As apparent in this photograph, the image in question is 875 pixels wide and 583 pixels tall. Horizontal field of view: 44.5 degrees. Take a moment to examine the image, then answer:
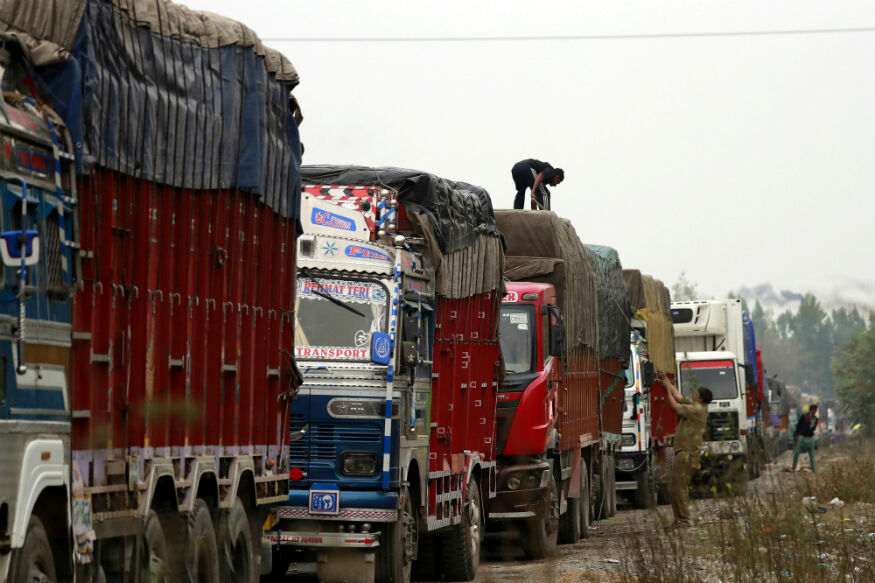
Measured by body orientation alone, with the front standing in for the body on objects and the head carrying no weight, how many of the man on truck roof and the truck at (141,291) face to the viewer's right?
1

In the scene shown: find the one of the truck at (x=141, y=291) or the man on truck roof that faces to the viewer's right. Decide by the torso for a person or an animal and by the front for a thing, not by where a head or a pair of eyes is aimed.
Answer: the man on truck roof

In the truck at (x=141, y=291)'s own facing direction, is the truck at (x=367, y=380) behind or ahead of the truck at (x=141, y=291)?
behind

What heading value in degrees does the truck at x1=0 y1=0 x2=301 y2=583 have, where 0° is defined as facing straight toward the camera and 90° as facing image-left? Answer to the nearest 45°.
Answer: approximately 45°

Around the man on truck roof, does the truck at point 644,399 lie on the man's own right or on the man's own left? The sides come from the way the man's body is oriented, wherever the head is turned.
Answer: on the man's own left

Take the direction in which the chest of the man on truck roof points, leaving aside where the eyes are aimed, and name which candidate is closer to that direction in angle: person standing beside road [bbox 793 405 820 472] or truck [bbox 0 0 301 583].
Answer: the person standing beside road

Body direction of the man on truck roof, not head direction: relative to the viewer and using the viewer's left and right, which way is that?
facing to the right of the viewer

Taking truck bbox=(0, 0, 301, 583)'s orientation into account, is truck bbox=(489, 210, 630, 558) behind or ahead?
behind

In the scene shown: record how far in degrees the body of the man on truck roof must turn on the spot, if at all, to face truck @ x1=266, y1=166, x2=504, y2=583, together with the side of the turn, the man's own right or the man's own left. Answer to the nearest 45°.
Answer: approximately 90° to the man's own right

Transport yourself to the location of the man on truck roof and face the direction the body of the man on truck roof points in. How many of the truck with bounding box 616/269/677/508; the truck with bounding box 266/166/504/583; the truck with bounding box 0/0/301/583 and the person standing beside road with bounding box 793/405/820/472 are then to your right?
2

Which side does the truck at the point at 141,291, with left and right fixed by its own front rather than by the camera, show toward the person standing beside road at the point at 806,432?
back
